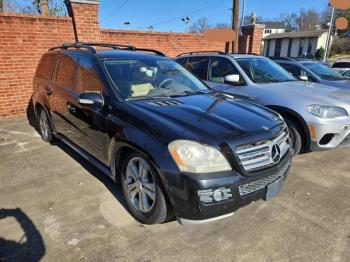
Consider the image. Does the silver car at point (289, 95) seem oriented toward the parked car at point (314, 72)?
no

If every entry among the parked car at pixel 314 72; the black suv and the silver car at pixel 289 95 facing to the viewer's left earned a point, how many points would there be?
0

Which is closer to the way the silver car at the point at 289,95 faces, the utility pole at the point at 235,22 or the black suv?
the black suv

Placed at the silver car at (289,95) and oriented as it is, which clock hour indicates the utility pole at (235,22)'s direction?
The utility pole is roughly at 7 o'clock from the silver car.

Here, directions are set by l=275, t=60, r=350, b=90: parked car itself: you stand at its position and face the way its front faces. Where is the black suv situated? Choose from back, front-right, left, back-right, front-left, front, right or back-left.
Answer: front-right

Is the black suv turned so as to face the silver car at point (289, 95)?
no

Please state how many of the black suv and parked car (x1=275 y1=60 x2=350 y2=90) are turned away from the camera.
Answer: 0

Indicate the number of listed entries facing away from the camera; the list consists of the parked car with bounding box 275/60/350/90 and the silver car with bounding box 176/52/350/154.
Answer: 0

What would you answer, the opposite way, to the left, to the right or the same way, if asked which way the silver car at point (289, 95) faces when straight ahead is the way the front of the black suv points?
the same way

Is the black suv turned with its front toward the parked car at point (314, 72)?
no

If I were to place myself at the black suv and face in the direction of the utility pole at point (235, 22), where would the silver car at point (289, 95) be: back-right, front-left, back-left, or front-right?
front-right

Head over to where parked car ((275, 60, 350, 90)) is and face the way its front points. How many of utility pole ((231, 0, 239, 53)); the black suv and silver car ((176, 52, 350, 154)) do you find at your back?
1

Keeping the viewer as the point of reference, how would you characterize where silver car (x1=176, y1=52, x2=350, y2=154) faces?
facing the viewer and to the right of the viewer

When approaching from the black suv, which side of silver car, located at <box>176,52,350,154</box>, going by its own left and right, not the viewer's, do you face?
right

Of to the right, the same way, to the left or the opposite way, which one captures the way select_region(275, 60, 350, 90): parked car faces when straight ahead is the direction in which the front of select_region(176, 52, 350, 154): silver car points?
the same way

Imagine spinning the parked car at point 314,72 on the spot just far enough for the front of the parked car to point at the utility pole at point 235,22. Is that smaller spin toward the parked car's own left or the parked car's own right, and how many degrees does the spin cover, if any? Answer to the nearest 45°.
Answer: approximately 180°
